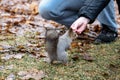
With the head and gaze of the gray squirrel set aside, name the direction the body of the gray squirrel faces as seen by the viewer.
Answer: to the viewer's right

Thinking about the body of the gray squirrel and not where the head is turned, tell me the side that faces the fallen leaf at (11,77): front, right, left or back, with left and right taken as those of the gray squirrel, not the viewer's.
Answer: back

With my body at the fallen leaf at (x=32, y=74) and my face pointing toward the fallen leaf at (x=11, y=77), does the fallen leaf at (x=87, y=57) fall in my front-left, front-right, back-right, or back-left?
back-right
